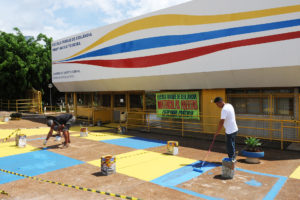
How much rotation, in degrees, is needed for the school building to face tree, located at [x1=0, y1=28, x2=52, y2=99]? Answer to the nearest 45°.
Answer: approximately 90° to its right

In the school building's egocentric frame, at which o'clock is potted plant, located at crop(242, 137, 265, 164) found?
The potted plant is roughly at 10 o'clock from the school building.

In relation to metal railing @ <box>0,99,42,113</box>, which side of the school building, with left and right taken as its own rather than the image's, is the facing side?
right

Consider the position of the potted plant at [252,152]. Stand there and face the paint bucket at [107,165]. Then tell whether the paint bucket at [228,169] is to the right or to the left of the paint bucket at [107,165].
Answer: left

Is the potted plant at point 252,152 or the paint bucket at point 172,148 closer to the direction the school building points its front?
the paint bucket

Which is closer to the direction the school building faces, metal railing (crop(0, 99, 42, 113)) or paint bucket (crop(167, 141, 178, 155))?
the paint bucket

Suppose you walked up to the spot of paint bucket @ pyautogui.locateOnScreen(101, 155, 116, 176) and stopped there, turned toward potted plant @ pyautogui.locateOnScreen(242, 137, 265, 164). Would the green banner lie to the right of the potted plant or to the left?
left

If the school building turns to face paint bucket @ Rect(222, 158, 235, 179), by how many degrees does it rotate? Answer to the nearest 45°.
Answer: approximately 45° to its left

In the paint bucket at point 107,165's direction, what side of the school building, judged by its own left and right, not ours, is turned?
front

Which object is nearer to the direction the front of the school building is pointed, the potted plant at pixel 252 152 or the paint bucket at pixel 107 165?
the paint bucket

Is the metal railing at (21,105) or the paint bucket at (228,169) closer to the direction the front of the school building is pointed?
the paint bucket

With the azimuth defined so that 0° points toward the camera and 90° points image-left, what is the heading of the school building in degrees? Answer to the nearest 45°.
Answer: approximately 45°
